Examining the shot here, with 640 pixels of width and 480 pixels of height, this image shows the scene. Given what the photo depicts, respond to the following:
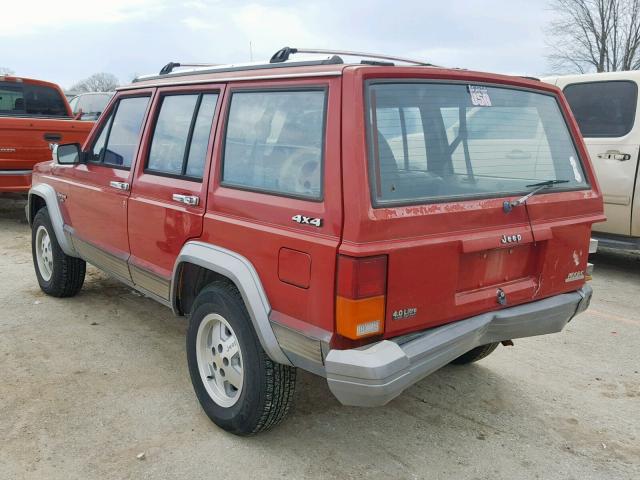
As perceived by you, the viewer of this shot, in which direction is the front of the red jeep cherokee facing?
facing away from the viewer and to the left of the viewer

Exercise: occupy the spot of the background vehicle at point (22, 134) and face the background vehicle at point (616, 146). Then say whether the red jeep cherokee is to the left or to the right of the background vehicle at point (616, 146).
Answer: right

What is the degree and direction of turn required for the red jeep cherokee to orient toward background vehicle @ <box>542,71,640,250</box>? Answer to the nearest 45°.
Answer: approximately 90° to its right
